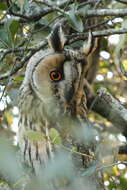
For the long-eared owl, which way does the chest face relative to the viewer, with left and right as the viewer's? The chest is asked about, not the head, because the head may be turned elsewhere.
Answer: facing the viewer and to the right of the viewer
